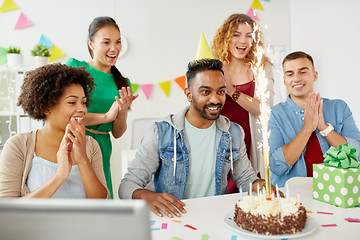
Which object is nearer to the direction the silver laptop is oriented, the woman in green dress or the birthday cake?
the woman in green dress

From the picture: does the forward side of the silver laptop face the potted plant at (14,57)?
yes

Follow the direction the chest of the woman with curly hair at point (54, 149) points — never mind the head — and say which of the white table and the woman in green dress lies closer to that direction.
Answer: the white table

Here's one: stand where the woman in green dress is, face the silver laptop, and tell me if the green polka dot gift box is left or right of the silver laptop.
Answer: left

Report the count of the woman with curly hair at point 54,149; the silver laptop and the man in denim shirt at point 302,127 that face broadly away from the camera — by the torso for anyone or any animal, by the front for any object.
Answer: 1

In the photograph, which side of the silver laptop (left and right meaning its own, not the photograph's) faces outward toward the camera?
back

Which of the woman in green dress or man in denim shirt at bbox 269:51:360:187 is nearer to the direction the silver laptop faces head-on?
the woman in green dress

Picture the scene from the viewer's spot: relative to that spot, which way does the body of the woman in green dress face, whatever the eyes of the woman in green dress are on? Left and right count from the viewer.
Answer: facing the viewer and to the right of the viewer

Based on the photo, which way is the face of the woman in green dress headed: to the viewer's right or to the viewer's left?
to the viewer's right

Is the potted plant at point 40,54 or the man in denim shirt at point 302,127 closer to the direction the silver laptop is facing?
the potted plant

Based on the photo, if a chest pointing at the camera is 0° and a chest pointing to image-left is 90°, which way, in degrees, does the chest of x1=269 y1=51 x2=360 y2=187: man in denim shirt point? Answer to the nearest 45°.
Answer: approximately 45°

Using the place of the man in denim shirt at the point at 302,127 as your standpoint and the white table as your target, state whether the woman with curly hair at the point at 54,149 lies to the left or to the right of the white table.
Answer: right

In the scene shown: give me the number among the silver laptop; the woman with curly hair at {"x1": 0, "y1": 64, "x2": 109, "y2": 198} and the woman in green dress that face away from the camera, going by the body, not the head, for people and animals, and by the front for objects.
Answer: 1

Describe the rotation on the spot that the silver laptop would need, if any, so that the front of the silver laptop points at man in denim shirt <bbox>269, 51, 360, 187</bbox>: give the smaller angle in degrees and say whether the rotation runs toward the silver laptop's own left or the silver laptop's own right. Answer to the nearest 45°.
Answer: approximately 45° to the silver laptop's own right
